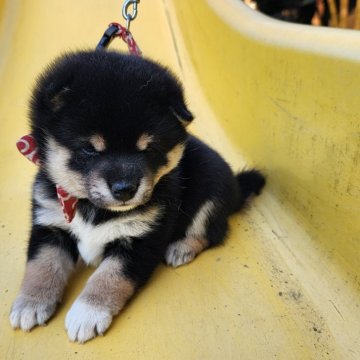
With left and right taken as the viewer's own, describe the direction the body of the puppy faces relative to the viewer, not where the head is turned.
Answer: facing the viewer and to the left of the viewer

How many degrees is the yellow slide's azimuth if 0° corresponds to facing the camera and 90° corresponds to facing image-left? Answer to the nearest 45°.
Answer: approximately 0°
